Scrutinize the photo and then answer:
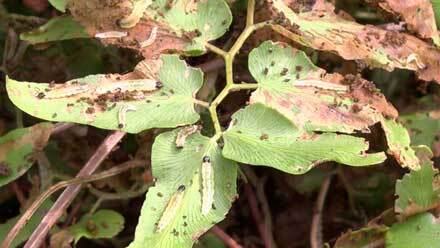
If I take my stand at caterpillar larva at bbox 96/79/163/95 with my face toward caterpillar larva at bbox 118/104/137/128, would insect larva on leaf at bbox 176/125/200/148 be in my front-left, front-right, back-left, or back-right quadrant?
front-left

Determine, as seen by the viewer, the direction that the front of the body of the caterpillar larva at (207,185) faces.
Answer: away from the camera

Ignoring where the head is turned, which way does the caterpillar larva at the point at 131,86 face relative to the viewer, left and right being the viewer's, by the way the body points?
facing to the right of the viewer

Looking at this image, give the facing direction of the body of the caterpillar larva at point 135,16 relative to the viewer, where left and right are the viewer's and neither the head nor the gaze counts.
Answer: facing the viewer and to the left of the viewer
